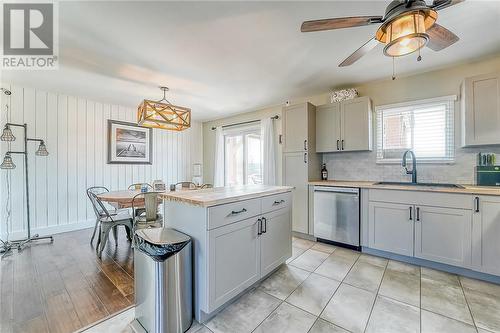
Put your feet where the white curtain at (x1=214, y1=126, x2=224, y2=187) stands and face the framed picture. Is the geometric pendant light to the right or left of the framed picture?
left

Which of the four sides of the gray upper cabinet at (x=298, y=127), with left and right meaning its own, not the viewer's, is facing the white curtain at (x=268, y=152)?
right

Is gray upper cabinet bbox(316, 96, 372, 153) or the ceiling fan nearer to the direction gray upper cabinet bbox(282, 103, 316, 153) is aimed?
the ceiling fan

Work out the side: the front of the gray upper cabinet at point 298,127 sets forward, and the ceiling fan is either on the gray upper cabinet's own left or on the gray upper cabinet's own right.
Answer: on the gray upper cabinet's own left

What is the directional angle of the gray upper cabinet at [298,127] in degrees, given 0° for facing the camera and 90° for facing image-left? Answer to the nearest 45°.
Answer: approximately 45°

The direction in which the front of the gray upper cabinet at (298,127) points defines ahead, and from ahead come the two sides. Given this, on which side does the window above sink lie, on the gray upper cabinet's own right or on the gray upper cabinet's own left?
on the gray upper cabinet's own left

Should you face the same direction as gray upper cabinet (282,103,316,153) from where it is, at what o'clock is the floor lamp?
The floor lamp is roughly at 1 o'clock from the gray upper cabinet.

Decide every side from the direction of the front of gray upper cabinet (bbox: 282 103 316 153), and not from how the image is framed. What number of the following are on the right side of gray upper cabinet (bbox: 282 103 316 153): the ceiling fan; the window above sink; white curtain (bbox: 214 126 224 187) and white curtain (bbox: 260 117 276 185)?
2

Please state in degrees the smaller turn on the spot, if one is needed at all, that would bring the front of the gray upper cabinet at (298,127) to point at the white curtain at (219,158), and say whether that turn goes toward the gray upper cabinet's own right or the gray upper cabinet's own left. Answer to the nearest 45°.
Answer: approximately 90° to the gray upper cabinet's own right
